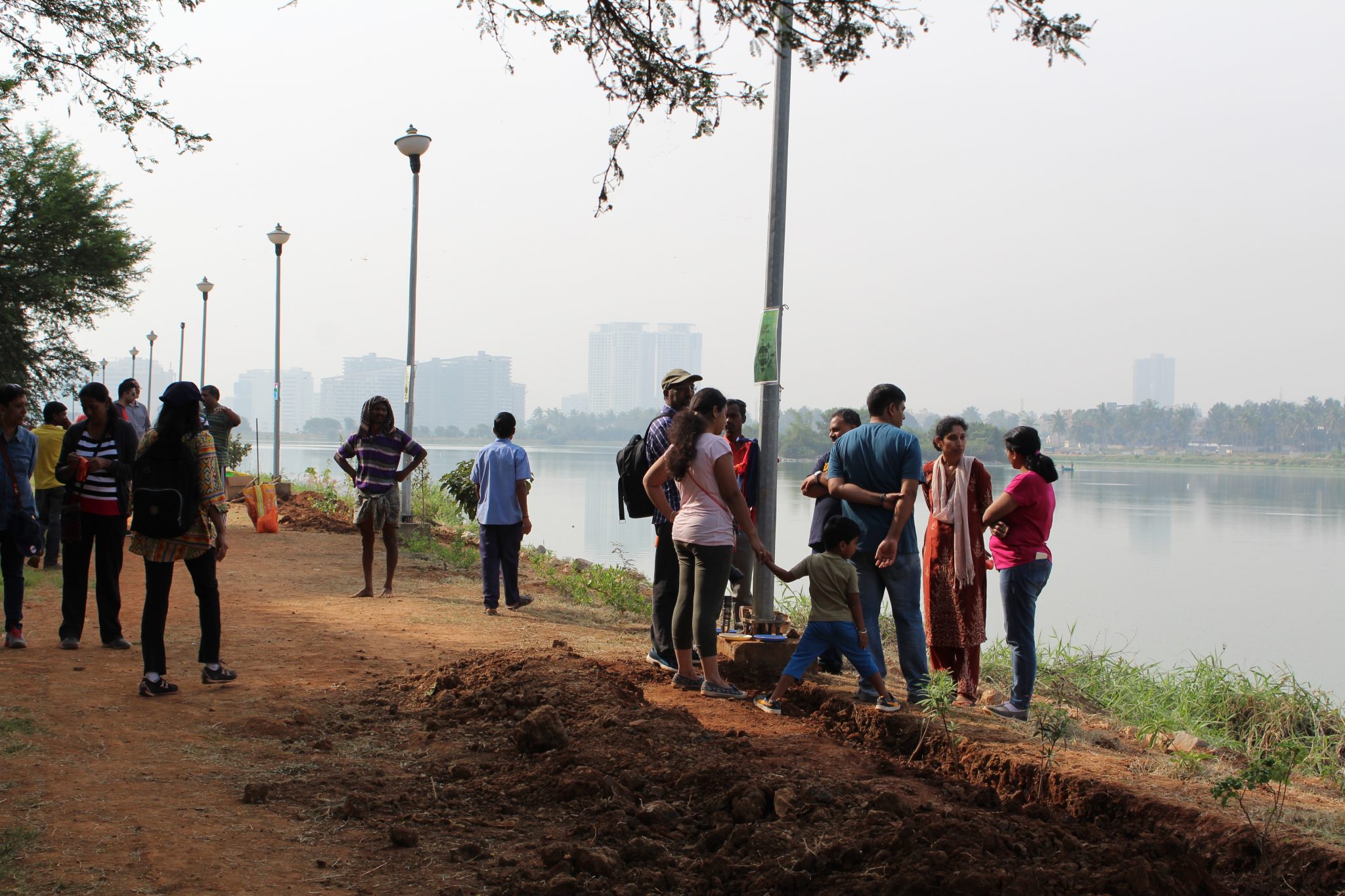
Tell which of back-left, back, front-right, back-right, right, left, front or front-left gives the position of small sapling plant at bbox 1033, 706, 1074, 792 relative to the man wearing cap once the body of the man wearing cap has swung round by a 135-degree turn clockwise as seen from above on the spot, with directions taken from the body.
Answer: left

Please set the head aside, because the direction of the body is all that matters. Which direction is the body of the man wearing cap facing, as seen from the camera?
to the viewer's right

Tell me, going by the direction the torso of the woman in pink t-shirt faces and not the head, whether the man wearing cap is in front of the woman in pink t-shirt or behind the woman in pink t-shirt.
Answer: in front

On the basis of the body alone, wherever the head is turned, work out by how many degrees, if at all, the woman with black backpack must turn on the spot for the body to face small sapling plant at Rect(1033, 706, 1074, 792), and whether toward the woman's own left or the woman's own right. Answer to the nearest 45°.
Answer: approximately 90° to the woman's own right

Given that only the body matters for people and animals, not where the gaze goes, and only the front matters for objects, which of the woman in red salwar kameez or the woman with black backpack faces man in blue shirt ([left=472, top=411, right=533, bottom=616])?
the woman with black backpack

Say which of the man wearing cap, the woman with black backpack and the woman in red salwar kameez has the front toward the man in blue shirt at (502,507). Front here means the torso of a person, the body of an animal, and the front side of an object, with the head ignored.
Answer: the woman with black backpack

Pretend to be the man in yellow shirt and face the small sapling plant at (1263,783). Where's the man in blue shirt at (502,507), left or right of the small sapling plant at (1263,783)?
left

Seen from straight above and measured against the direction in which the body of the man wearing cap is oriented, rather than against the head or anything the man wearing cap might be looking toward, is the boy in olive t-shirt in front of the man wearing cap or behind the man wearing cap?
in front

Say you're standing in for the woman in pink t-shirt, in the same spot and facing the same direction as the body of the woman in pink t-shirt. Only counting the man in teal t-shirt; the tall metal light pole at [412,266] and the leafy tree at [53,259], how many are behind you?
0

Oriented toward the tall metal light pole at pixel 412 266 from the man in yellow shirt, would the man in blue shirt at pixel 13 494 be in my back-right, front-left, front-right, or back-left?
back-right

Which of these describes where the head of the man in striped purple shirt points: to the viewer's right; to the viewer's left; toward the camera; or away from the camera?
toward the camera

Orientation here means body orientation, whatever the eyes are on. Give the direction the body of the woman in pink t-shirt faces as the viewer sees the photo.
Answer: to the viewer's left

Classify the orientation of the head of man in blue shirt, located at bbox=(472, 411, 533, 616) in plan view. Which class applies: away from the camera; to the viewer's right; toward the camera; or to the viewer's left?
away from the camera

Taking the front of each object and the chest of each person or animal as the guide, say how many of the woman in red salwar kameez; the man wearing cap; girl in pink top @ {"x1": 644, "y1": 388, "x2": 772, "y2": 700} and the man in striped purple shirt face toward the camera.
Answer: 2

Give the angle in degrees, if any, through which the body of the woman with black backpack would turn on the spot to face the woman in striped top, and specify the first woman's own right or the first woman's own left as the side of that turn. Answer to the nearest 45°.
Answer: approximately 45° to the first woman's own left

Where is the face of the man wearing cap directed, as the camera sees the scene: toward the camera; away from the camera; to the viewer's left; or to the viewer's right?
to the viewer's right

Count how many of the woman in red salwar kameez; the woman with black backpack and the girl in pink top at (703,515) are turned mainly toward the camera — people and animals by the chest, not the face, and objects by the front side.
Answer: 1

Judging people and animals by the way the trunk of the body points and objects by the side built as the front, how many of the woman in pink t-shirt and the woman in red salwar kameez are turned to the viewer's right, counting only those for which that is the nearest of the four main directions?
0

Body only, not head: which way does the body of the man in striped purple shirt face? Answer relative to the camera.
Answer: toward the camera
